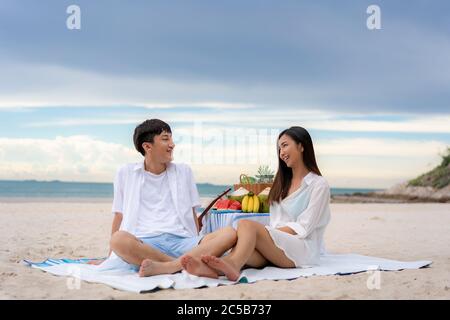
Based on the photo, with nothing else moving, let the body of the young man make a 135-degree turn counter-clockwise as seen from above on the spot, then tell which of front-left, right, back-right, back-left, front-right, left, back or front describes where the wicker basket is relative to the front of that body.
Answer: front

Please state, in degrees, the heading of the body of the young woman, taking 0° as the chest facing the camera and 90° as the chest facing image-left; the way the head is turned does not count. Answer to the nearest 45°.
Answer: approximately 45°

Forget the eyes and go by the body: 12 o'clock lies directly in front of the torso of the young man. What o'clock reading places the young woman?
The young woman is roughly at 9 o'clock from the young man.

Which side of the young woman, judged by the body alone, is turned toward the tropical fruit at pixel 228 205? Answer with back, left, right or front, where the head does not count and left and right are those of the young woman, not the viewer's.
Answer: right

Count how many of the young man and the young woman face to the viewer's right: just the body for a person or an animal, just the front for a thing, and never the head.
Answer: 0

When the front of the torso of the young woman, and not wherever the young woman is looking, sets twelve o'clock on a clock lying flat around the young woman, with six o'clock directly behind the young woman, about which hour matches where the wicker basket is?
The wicker basket is roughly at 4 o'clock from the young woman.

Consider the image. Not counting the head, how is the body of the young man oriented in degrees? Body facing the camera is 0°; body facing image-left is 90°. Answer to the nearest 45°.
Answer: approximately 0°

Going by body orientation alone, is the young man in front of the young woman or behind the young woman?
in front

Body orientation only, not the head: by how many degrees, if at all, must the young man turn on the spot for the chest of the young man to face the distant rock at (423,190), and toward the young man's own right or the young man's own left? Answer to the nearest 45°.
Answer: approximately 135° to the young man's own left
